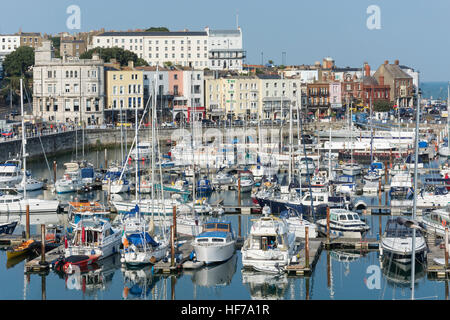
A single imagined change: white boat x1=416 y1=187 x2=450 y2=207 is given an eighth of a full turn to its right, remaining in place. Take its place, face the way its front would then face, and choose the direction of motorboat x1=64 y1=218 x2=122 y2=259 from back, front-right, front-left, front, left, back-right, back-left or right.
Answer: left

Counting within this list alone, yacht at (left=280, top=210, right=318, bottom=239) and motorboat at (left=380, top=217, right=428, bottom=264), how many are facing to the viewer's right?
0

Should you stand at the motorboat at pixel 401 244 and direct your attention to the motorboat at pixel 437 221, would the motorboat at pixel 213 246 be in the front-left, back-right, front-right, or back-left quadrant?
back-left

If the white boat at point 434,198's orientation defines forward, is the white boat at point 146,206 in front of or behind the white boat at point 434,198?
in front

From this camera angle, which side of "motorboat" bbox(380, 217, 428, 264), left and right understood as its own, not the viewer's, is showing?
front

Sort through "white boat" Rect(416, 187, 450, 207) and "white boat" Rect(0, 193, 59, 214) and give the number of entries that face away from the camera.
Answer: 0
